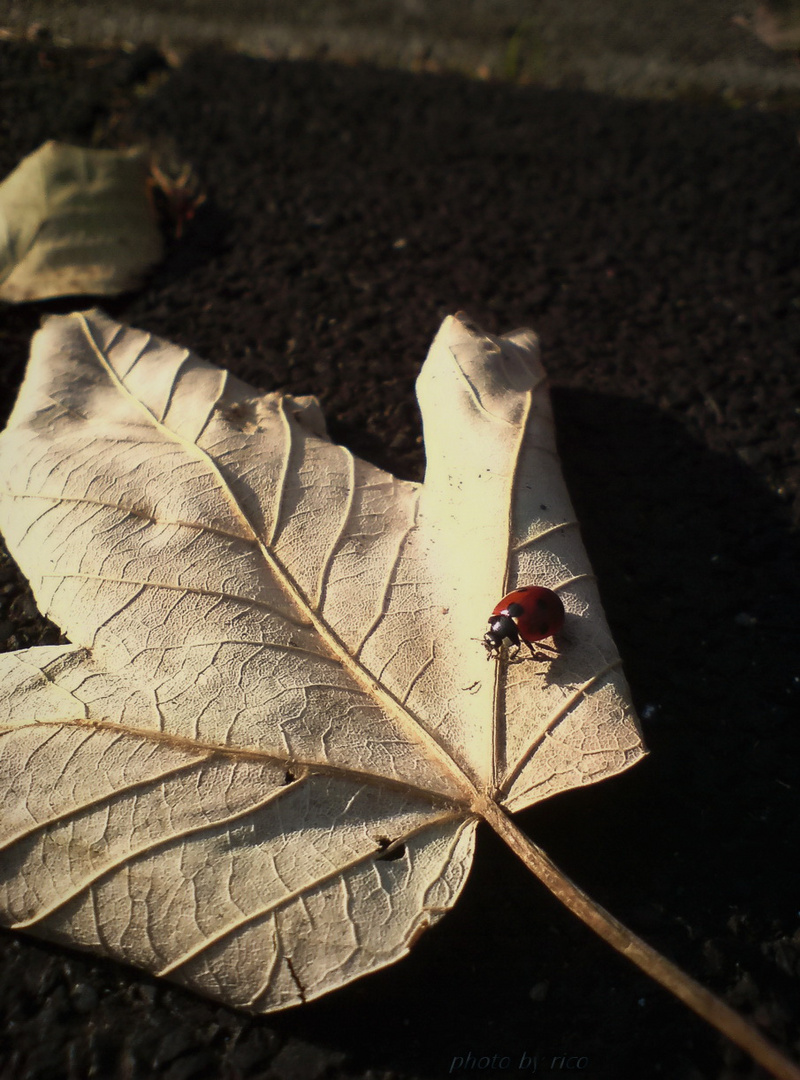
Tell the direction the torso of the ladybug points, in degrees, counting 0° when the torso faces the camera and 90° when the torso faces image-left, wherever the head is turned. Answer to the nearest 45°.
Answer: approximately 45°

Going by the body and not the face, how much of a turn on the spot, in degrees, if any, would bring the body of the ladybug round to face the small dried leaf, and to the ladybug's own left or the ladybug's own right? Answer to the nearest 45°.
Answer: approximately 90° to the ladybug's own right
